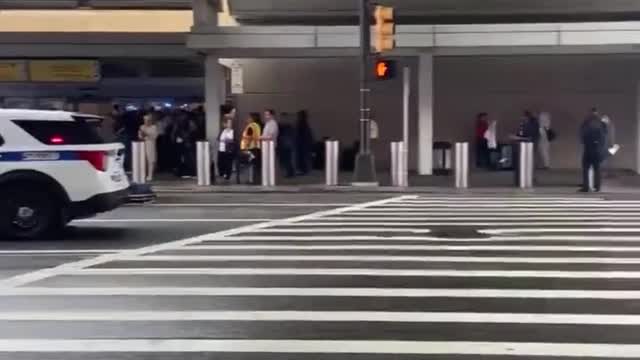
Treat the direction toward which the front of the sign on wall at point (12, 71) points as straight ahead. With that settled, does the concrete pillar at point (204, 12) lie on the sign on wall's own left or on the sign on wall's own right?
on the sign on wall's own left

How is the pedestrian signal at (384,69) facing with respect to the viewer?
toward the camera

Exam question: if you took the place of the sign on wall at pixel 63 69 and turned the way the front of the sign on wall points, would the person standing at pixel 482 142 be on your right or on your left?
on your left

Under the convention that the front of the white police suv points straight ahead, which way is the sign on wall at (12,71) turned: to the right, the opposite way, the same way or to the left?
to the left

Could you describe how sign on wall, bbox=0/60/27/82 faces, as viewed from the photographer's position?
facing the viewer

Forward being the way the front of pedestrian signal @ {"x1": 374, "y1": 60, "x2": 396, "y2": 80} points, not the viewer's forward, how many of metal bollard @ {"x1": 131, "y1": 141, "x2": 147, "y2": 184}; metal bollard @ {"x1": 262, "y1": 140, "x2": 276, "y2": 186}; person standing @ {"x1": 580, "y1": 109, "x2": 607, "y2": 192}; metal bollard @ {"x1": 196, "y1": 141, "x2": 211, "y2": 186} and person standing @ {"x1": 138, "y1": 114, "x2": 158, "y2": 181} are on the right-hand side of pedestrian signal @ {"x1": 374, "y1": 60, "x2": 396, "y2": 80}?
4

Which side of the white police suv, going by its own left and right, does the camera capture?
left

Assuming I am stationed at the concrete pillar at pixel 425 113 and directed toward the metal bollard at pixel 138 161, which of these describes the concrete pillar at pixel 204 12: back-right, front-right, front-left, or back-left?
front-right

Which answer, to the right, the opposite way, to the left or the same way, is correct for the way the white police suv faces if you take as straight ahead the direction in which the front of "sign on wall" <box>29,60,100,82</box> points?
to the right

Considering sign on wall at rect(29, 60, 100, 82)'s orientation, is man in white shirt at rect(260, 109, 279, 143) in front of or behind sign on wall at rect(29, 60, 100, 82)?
in front

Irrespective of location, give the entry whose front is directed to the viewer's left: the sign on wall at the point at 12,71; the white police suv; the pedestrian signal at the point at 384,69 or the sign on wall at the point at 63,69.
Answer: the white police suv

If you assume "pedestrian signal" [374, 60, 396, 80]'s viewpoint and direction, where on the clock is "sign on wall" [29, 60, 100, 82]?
The sign on wall is roughly at 4 o'clock from the pedestrian signal.

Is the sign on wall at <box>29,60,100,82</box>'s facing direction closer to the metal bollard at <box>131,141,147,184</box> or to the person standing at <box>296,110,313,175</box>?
the metal bollard
